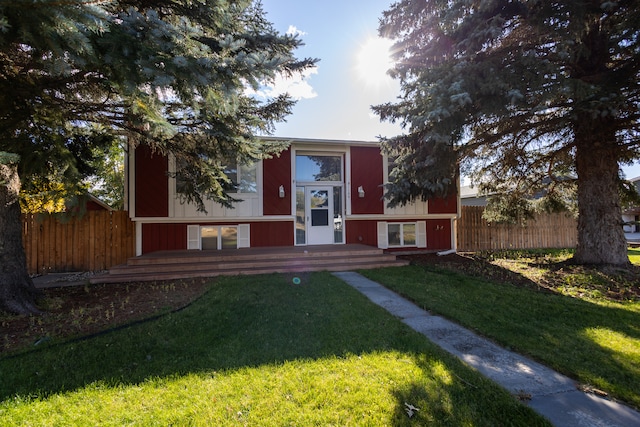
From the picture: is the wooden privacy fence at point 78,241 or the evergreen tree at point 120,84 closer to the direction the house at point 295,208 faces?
the evergreen tree

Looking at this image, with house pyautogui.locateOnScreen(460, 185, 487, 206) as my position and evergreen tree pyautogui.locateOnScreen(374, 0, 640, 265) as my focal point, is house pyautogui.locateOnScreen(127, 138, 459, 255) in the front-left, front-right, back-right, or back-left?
front-right

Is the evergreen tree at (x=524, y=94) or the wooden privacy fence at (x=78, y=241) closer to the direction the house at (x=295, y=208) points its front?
the evergreen tree

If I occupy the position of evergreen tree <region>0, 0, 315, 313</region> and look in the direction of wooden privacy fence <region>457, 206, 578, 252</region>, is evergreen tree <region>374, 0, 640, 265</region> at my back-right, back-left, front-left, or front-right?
front-right

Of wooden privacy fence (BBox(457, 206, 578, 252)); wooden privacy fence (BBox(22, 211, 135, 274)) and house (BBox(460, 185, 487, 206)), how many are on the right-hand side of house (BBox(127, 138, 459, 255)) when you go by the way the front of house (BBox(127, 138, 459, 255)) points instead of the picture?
1

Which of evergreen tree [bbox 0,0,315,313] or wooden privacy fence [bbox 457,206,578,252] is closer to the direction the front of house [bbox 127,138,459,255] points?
the evergreen tree

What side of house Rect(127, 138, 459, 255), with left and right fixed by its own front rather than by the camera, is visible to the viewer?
front

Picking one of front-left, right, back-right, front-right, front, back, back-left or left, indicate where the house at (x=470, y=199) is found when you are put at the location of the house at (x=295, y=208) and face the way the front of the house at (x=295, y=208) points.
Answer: back-left

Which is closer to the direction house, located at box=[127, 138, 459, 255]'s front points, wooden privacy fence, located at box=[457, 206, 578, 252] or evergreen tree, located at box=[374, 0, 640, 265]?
the evergreen tree

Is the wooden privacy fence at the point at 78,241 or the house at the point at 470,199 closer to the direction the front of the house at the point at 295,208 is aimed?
the wooden privacy fence

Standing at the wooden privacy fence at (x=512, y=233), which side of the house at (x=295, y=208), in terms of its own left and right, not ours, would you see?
left

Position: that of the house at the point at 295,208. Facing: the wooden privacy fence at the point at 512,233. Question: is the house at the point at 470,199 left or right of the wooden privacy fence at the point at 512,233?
left

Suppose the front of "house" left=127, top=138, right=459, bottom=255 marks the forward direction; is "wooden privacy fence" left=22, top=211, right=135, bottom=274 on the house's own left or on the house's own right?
on the house's own right
